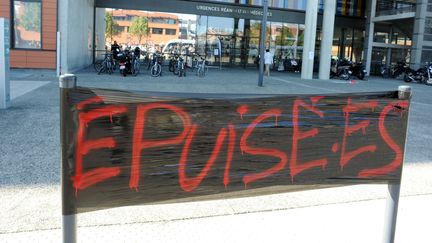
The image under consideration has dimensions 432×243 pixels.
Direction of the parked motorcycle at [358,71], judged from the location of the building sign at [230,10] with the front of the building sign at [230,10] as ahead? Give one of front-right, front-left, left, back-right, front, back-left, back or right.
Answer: front-left

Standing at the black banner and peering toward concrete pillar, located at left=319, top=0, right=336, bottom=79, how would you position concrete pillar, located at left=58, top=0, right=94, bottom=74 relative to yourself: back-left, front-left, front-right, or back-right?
front-left

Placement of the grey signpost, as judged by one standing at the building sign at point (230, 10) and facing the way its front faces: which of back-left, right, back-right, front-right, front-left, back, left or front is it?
front

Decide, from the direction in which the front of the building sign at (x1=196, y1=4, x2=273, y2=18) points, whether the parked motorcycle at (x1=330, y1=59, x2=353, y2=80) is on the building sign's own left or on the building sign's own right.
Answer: on the building sign's own left

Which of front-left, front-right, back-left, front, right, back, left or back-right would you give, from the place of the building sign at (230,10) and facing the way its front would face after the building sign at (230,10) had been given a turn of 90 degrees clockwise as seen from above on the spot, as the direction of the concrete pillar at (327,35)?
back-left

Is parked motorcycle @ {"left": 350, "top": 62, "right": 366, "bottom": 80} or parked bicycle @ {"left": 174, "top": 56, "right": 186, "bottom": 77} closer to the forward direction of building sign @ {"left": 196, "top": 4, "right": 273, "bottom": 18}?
the parked bicycle

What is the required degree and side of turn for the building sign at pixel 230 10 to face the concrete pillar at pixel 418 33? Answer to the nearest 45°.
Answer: approximately 90° to its left

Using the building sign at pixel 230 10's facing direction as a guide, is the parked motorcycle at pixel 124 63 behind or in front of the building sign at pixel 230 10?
in front

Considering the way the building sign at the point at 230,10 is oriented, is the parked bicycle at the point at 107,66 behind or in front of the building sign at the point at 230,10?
in front

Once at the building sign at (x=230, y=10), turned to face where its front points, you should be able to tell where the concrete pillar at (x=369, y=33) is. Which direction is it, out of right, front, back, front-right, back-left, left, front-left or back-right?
left

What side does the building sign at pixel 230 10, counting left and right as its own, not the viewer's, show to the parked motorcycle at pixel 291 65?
left

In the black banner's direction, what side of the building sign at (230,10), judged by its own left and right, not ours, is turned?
front

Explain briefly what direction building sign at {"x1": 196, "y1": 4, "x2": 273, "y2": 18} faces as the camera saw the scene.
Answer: facing the viewer

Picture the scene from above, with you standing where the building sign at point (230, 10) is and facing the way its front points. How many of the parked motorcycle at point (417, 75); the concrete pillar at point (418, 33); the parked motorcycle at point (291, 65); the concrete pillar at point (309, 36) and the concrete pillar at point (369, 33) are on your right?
0
